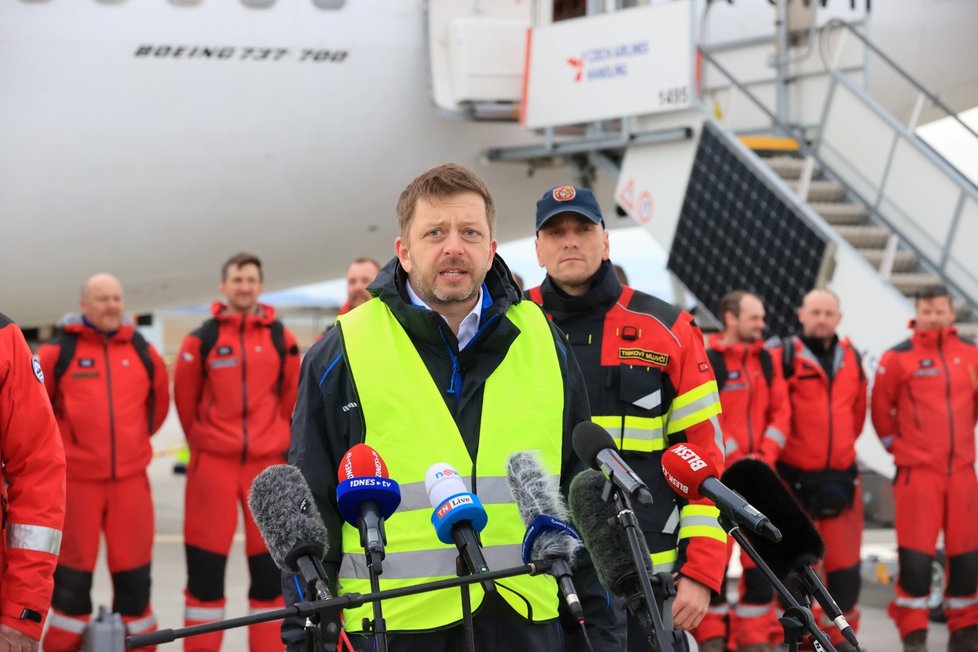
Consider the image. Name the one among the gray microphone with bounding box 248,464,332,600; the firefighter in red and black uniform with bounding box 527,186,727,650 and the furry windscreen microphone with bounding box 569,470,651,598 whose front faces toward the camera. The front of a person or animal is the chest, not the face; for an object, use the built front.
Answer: the firefighter in red and black uniform

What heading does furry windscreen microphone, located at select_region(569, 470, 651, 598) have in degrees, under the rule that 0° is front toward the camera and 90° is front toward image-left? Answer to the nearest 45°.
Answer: approximately 135°

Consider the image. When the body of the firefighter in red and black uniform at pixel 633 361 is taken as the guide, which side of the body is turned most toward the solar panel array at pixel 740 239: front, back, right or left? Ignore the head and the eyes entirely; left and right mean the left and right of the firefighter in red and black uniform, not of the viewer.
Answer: back

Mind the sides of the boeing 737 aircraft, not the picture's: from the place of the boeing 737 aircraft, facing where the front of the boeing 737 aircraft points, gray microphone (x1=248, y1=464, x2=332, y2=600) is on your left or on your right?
on your left

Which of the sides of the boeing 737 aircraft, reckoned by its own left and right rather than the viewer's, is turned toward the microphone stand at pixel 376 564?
left

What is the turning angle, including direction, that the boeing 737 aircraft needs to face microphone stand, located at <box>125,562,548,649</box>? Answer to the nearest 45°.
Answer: approximately 90° to its left

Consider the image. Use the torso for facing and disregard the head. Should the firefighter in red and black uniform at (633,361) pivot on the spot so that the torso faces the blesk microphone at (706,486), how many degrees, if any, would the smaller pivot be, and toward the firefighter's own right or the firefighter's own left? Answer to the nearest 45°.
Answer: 0° — they already face it

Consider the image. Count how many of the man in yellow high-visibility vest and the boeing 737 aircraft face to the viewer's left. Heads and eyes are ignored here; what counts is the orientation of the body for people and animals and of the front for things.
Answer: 1

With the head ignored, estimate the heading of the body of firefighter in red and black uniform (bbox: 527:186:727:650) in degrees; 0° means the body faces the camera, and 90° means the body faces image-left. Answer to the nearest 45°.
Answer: approximately 0°

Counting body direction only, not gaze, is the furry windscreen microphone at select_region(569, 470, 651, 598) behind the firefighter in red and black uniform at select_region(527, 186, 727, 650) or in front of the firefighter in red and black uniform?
in front

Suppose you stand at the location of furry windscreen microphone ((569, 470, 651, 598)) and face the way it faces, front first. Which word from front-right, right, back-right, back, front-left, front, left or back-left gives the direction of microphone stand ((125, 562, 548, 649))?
left

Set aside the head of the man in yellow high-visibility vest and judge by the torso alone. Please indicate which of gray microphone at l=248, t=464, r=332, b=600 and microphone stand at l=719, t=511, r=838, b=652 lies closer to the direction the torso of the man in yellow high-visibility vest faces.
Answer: the gray microphone

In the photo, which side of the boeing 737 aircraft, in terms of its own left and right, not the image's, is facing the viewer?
left
